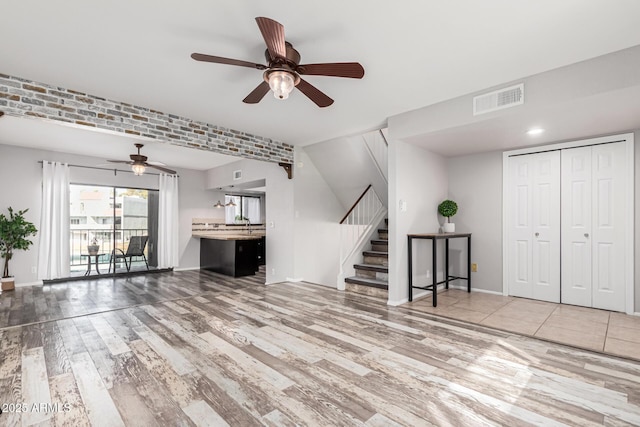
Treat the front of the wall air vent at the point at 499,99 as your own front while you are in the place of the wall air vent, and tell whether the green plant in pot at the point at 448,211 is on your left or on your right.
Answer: on your right

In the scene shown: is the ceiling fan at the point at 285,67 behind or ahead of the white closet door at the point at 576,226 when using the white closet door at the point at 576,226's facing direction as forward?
ahead

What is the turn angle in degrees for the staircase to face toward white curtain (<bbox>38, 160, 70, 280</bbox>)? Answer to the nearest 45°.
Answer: approximately 45° to its right
